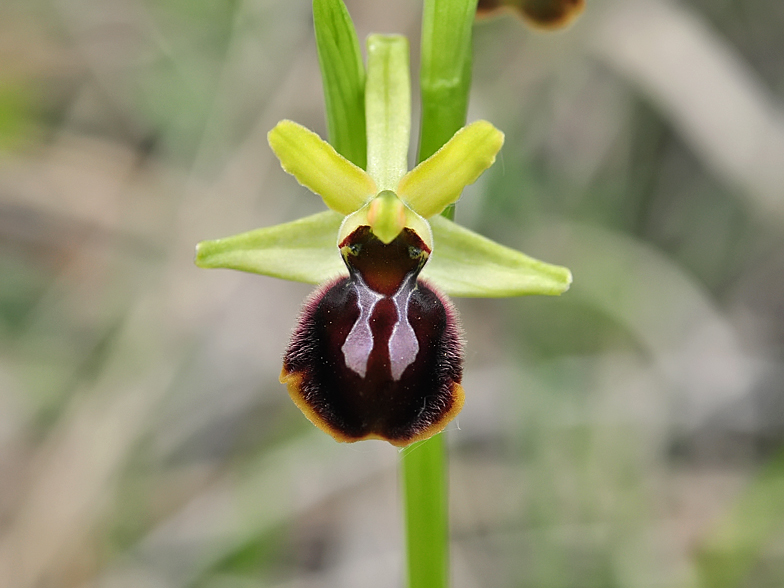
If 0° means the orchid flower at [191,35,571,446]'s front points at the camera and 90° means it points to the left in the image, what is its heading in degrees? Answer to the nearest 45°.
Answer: approximately 0°
